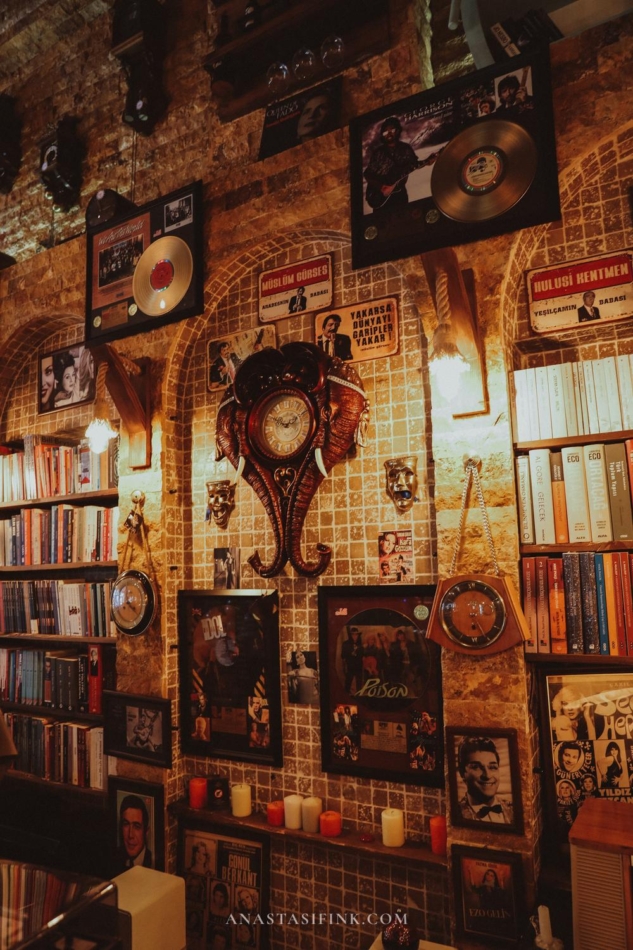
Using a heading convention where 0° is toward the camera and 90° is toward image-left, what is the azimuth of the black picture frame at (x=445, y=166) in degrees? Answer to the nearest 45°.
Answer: approximately 45°

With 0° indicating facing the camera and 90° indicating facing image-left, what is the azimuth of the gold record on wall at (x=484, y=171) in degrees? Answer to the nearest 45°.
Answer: approximately 45°

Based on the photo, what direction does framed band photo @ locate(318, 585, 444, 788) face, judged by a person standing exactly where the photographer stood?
facing the viewer and to the left of the viewer

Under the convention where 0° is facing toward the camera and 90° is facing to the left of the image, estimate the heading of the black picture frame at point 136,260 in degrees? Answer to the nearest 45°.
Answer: approximately 45°

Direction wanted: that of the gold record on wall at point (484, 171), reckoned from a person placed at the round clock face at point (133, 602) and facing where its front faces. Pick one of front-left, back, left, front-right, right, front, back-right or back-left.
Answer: left

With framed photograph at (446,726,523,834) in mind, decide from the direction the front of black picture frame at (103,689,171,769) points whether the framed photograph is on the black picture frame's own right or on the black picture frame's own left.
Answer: on the black picture frame's own left

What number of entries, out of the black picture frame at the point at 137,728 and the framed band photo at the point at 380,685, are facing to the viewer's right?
0
